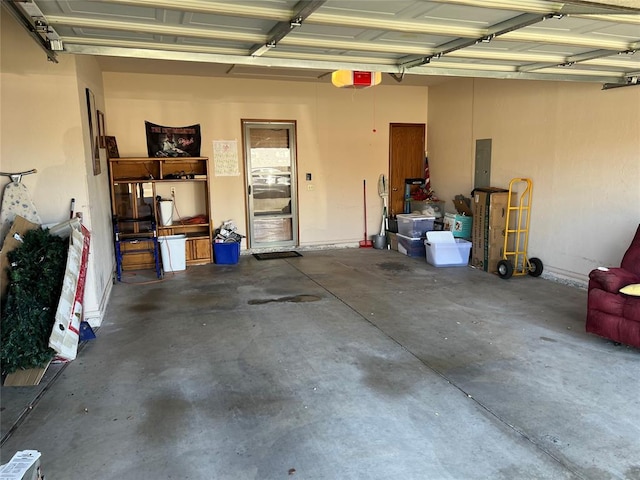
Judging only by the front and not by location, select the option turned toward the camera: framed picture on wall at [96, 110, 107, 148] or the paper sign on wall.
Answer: the paper sign on wall

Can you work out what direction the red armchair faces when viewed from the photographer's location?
facing the viewer and to the left of the viewer

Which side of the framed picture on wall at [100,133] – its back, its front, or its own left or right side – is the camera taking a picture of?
right

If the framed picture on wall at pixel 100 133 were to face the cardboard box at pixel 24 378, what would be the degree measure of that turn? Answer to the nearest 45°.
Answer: approximately 90° to its right

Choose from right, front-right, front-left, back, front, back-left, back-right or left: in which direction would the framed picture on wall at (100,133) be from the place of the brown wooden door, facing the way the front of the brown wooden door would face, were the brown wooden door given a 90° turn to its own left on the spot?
back-right

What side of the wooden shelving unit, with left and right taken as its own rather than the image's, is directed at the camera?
front

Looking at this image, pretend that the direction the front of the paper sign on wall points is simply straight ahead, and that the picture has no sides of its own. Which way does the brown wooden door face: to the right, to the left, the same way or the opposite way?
the same way

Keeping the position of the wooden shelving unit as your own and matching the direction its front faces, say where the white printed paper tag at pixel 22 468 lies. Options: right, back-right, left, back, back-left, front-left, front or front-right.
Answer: front

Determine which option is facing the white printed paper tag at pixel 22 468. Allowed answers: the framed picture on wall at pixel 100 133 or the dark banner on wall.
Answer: the dark banner on wall

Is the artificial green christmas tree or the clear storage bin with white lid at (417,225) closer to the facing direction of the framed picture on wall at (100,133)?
the clear storage bin with white lid

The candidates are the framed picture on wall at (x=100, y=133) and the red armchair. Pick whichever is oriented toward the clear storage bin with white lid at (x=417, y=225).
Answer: the framed picture on wall

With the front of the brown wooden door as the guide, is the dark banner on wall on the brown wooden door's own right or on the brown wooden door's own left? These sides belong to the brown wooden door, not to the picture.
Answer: on the brown wooden door's own right

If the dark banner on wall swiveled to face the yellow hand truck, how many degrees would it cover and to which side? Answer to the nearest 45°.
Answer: approximately 45° to its left

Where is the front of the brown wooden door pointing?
toward the camera

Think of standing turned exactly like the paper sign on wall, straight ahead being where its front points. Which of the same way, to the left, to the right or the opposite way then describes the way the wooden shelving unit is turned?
the same way
